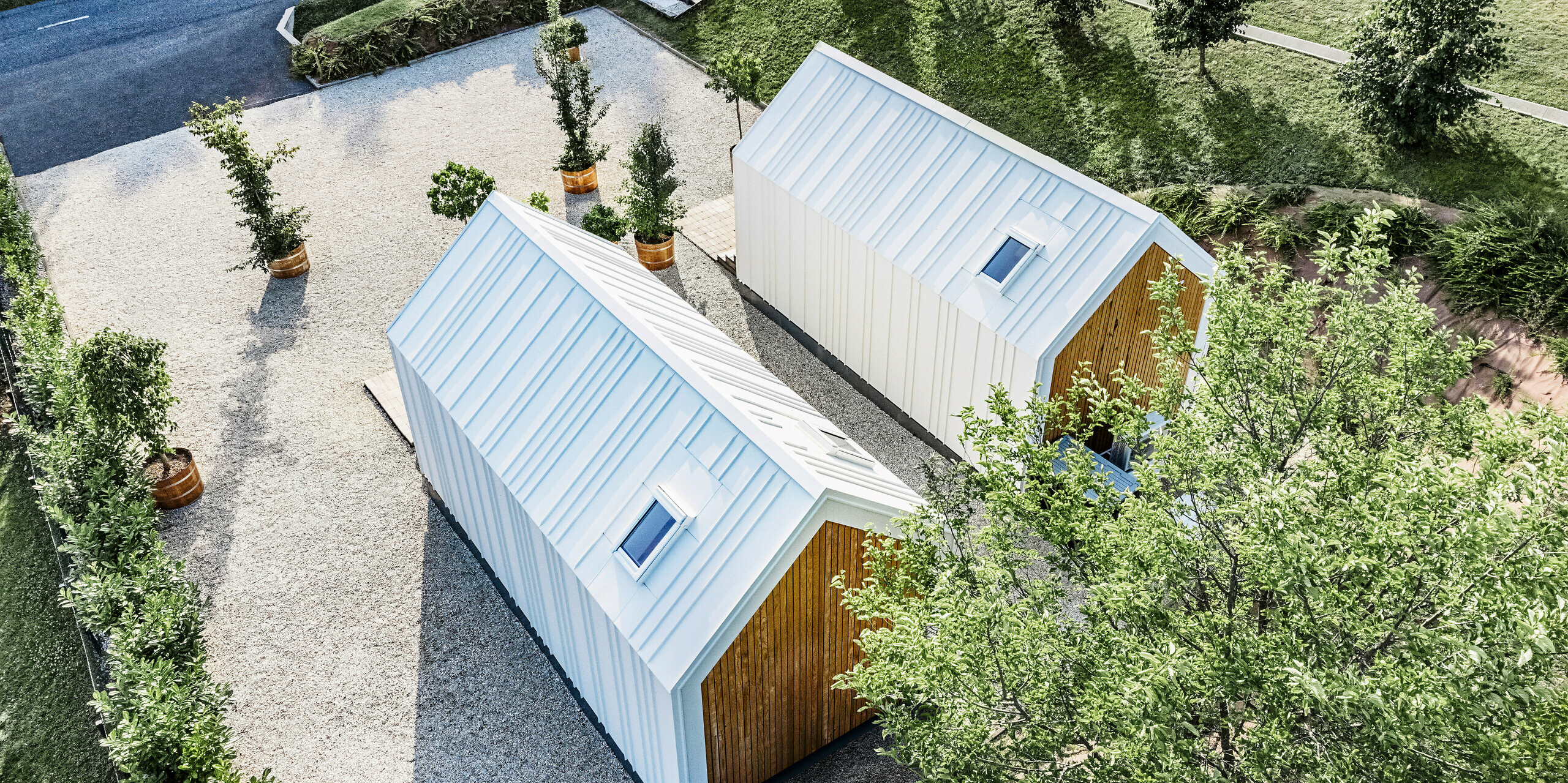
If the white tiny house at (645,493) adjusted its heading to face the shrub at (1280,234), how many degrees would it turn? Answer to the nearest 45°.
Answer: approximately 90° to its left

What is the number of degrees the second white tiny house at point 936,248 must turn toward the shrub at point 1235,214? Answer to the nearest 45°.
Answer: approximately 90° to its left

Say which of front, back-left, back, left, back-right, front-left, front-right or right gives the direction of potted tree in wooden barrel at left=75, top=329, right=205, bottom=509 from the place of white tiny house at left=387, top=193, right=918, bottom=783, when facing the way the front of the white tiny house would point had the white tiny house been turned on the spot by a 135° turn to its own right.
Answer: front-right

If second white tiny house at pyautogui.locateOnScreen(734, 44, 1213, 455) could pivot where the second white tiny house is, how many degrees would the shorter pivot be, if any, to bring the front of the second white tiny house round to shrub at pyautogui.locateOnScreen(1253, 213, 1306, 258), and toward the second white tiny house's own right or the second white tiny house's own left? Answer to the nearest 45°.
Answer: approximately 90° to the second white tiny house's own left

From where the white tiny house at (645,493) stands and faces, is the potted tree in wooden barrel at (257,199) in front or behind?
behind

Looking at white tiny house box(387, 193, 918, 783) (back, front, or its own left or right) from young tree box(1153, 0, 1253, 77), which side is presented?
left

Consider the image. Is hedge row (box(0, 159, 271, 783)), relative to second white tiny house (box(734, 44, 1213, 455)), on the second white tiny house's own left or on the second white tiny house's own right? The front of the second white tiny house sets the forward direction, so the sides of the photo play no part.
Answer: on the second white tiny house's own right

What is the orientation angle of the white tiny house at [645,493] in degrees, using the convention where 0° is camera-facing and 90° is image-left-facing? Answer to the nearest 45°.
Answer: approximately 315°

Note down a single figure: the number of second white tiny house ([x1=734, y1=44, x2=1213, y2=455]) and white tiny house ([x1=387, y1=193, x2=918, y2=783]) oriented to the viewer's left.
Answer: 0

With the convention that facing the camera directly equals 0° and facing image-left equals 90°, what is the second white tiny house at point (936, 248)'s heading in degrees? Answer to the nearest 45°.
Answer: approximately 315°
